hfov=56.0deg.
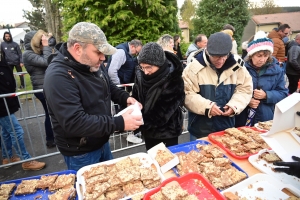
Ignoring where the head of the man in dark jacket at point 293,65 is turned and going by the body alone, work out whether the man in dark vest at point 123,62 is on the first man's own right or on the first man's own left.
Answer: on the first man's own right

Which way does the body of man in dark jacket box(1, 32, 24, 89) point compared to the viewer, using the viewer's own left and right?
facing the viewer

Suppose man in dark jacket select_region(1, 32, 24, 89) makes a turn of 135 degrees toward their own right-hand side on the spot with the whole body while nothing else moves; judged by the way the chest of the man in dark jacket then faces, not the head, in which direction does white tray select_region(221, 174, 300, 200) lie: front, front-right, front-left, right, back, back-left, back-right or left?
back-left

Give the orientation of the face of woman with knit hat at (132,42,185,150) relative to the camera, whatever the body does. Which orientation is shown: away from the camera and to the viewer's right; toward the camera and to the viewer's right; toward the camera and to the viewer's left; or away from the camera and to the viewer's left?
toward the camera and to the viewer's left

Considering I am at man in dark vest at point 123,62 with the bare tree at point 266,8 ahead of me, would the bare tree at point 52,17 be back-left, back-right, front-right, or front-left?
front-left

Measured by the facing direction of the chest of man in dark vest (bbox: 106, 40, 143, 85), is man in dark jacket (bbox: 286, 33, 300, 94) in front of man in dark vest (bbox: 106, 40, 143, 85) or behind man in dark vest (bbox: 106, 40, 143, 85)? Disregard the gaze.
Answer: in front

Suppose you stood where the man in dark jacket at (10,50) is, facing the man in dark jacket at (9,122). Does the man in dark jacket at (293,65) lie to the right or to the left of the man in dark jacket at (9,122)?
left

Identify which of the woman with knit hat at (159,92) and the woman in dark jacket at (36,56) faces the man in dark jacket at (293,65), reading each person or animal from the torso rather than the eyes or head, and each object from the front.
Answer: the woman in dark jacket at (36,56)

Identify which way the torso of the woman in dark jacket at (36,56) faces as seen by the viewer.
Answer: to the viewer's right
